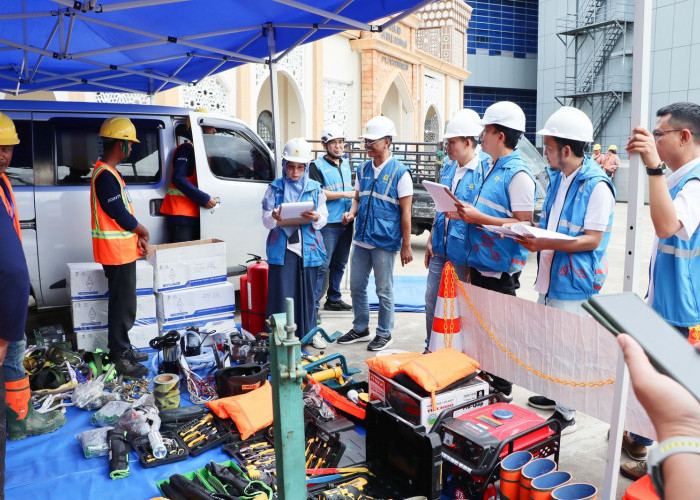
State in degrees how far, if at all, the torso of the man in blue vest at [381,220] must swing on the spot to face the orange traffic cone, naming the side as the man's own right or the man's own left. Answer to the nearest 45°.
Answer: approximately 45° to the man's own left

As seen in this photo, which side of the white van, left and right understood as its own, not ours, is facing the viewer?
right

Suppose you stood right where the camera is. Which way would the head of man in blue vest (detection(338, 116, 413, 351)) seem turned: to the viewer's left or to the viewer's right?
to the viewer's left

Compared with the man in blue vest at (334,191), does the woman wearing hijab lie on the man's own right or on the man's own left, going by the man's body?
on the man's own right

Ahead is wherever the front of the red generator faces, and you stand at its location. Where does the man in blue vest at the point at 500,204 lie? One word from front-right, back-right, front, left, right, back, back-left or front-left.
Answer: back-right

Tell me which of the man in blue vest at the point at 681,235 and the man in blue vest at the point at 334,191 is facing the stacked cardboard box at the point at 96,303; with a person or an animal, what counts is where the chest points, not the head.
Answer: the man in blue vest at the point at 681,235

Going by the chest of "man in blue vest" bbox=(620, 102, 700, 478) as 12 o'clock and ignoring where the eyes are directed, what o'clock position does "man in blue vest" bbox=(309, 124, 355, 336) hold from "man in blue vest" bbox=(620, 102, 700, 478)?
"man in blue vest" bbox=(309, 124, 355, 336) is roughly at 1 o'clock from "man in blue vest" bbox=(620, 102, 700, 478).

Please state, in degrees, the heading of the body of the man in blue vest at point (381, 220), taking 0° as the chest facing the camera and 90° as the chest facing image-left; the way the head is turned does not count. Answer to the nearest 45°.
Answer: approximately 45°

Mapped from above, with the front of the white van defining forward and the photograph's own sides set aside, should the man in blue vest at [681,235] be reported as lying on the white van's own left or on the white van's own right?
on the white van's own right

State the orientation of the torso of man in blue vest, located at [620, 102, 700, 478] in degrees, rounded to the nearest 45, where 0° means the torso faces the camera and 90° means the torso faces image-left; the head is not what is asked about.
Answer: approximately 90°

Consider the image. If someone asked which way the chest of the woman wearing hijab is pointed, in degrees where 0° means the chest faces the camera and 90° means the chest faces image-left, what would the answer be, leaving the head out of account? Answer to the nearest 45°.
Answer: approximately 0°

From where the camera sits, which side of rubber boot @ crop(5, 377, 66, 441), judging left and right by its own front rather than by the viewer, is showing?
right

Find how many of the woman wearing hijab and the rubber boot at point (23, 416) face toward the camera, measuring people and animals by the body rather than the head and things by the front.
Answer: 1
